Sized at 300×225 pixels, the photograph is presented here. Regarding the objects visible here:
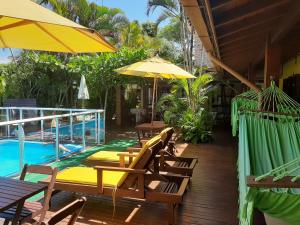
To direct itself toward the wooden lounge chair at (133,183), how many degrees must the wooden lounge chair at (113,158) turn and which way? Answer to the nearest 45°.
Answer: approximately 90° to its left

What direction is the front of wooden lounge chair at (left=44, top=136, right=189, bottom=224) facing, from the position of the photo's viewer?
facing to the left of the viewer

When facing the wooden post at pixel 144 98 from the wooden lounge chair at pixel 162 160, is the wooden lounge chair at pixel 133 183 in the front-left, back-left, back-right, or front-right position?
back-left

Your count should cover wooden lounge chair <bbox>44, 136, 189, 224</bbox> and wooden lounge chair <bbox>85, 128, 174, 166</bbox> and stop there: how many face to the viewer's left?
2

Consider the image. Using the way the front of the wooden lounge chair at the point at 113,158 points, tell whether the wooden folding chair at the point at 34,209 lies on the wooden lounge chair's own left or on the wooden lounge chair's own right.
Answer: on the wooden lounge chair's own left

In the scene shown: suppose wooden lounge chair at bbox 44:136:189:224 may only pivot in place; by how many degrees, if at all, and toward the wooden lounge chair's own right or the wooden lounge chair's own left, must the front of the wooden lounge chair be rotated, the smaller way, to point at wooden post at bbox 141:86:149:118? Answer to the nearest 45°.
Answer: approximately 90° to the wooden lounge chair's own right

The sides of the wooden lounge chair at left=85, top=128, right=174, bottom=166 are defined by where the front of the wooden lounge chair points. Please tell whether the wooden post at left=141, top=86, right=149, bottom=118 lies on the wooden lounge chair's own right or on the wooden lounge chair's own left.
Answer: on the wooden lounge chair's own right

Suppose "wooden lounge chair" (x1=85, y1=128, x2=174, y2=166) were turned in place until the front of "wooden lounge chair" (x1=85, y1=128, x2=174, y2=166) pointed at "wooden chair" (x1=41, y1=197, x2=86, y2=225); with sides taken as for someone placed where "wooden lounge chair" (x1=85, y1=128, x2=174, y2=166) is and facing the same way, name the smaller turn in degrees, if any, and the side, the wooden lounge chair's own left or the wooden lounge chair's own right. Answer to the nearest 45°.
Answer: approximately 90° to the wooden lounge chair's own left

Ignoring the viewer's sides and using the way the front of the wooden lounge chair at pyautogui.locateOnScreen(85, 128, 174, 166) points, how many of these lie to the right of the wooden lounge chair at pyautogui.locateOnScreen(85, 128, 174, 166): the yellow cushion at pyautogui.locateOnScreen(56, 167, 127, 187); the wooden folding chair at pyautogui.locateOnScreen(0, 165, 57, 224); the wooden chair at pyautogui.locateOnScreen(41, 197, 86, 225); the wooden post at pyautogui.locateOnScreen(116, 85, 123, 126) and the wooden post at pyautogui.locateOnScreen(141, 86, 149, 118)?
2

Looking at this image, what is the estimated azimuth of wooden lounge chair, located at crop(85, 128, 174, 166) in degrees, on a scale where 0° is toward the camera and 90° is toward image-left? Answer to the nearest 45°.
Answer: approximately 90°

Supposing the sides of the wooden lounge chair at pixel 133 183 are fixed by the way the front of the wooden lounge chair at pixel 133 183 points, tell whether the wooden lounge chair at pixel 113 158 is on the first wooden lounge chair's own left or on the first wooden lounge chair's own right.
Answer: on the first wooden lounge chair's own right

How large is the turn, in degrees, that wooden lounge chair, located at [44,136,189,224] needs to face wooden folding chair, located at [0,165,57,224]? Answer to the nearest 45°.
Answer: approximately 45° to its left

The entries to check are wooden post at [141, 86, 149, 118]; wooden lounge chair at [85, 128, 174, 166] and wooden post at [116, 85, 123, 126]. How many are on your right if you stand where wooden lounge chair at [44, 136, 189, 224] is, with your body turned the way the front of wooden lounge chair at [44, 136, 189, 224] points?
3
